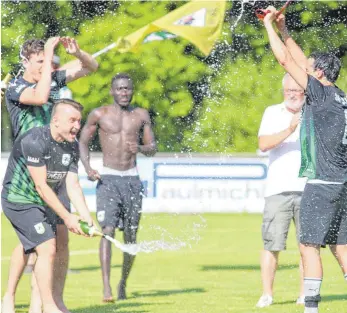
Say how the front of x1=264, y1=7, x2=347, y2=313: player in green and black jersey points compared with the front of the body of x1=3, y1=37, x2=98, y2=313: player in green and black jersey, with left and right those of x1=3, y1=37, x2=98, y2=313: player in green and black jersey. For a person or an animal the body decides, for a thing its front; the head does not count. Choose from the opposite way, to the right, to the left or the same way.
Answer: the opposite way

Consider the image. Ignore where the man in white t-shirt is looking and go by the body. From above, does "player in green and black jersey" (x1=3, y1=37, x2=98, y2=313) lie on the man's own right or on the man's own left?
on the man's own right

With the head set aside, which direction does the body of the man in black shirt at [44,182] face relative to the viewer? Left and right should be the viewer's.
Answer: facing the viewer and to the right of the viewer

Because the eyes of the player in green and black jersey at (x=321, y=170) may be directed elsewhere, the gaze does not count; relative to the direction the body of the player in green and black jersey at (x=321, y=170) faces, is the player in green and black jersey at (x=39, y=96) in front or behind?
in front

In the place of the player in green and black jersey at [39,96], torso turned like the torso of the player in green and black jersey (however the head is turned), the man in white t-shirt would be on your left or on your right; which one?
on your left

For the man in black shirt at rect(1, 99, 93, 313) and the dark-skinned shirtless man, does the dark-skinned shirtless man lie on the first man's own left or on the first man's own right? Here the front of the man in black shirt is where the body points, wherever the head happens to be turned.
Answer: on the first man's own left

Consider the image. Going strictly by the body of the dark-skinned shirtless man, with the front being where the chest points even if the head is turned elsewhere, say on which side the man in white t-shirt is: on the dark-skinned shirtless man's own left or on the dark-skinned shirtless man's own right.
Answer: on the dark-skinned shirtless man's own left

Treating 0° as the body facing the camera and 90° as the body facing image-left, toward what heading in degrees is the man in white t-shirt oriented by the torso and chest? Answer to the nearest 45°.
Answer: approximately 0°

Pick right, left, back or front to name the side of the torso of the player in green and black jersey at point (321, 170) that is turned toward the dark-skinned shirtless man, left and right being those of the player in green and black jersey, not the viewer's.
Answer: front

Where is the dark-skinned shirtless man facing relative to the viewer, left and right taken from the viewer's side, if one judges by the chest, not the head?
facing the viewer

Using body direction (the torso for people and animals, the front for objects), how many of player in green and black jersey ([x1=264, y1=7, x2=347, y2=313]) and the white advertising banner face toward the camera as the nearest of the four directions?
1

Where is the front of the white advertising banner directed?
toward the camera
